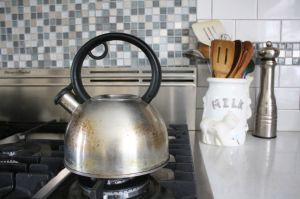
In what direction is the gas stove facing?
toward the camera

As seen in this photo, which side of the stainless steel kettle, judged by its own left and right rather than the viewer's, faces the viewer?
left
